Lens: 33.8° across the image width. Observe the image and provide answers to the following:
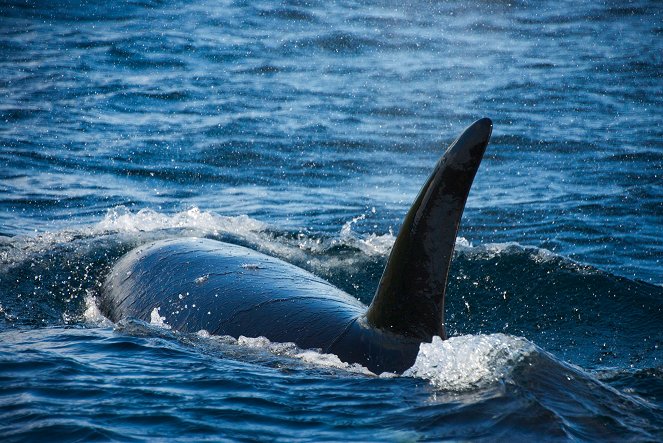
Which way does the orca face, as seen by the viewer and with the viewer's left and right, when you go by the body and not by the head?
facing away from the viewer and to the left of the viewer

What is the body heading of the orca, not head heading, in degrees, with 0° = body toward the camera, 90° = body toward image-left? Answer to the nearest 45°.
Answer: approximately 135°
